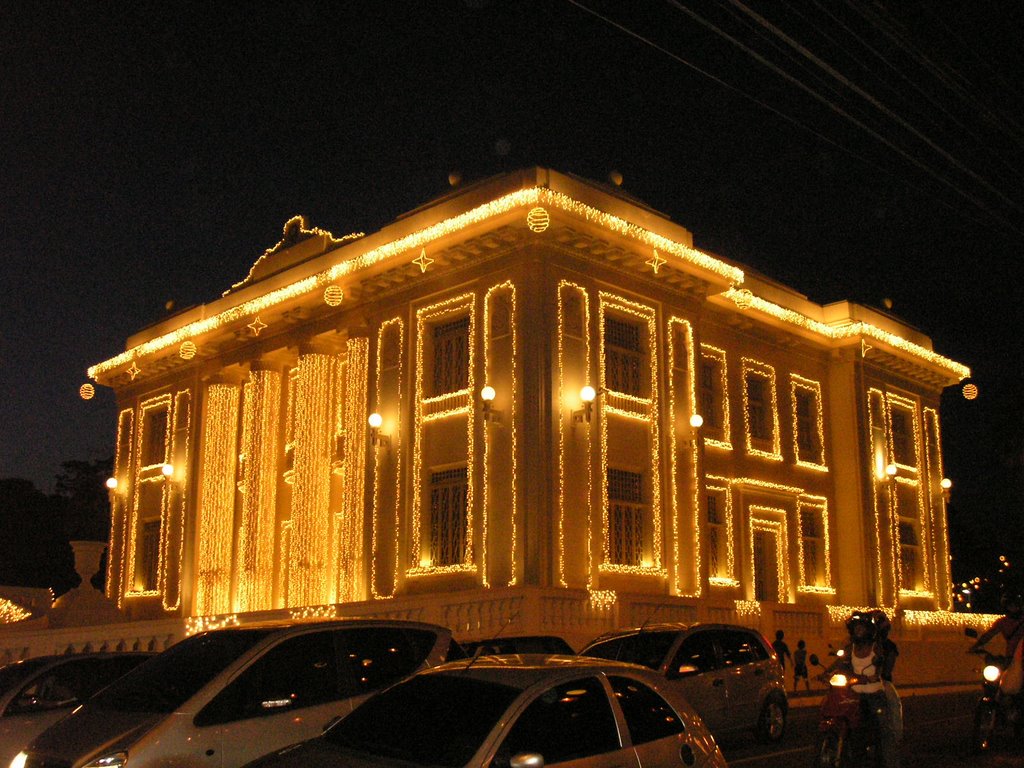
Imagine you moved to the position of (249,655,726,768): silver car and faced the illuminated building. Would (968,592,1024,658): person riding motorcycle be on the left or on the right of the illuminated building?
right

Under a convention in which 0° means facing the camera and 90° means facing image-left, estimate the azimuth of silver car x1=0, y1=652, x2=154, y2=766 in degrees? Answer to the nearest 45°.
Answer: approximately 45°

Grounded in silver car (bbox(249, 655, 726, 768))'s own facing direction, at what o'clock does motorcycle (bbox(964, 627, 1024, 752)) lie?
The motorcycle is roughly at 6 o'clock from the silver car.

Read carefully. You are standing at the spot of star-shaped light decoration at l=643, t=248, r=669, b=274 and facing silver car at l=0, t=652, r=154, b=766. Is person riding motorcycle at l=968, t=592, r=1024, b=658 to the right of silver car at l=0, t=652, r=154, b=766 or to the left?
left

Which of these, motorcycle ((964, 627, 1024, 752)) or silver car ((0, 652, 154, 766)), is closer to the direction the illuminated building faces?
the silver car

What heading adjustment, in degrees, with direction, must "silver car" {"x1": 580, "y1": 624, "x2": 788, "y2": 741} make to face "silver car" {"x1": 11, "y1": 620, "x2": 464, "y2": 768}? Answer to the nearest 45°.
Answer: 0° — it already faces it
